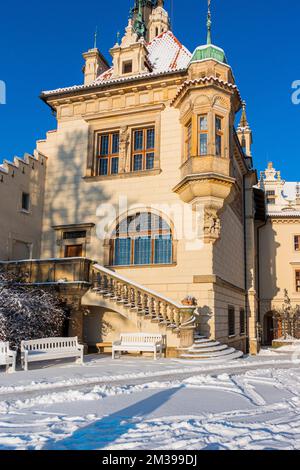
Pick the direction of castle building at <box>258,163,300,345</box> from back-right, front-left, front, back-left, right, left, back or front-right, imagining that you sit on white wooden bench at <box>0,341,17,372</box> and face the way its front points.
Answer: left

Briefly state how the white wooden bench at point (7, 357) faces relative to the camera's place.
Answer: facing the viewer and to the right of the viewer

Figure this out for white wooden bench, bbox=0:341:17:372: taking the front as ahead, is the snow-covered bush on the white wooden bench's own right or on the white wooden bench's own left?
on the white wooden bench's own left

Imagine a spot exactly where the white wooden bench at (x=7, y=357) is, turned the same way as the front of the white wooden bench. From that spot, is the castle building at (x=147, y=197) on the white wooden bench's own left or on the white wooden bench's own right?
on the white wooden bench's own left

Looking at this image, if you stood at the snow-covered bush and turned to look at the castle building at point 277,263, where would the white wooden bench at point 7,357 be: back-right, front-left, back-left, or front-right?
back-right

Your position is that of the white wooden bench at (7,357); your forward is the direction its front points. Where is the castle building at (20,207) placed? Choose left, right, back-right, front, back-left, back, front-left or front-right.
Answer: back-left

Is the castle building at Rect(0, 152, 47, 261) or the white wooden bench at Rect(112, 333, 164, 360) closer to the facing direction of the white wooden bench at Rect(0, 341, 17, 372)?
the white wooden bench

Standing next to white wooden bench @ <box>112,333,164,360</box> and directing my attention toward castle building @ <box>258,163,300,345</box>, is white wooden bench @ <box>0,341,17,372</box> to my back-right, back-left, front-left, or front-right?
back-left

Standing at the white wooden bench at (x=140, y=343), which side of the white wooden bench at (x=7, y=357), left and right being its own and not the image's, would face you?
left

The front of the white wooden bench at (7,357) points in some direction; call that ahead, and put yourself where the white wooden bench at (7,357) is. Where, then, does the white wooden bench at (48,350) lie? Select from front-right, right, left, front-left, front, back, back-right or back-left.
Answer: left
